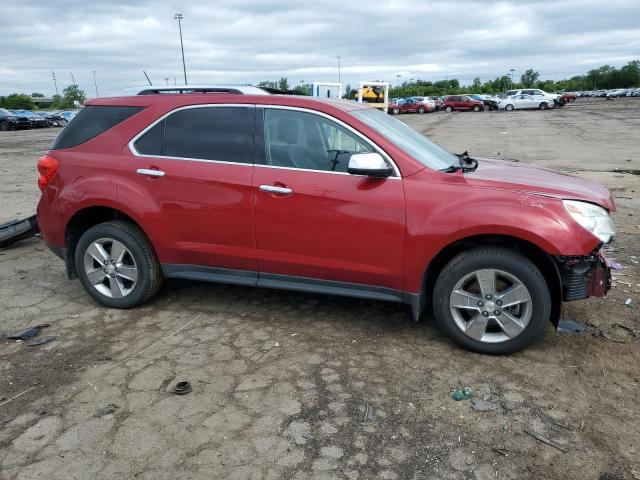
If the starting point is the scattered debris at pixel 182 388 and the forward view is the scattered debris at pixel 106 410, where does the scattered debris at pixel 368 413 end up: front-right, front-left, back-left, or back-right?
back-left

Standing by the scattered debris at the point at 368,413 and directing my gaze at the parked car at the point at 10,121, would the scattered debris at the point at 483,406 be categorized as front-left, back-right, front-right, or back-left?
back-right

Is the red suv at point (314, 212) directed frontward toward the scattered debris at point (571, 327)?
yes

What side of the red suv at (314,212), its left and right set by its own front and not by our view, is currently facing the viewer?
right

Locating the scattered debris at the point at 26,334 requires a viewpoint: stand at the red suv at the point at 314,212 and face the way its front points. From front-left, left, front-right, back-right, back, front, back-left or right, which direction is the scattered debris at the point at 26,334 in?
back

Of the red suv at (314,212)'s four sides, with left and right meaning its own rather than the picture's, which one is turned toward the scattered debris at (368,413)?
right

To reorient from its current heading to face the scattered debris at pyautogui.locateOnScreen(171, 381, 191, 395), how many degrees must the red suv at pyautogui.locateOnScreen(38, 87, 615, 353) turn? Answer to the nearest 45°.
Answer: approximately 135° to its right

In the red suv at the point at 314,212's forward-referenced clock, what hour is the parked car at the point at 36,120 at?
The parked car is roughly at 8 o'clock from the red suv.

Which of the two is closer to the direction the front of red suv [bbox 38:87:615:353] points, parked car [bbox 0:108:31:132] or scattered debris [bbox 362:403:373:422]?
the scattered debris

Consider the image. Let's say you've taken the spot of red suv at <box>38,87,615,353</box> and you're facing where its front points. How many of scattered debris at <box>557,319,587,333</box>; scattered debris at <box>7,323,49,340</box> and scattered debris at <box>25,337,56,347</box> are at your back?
2
